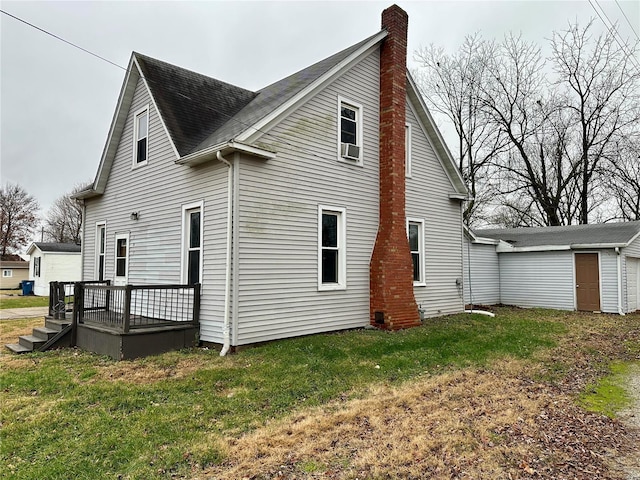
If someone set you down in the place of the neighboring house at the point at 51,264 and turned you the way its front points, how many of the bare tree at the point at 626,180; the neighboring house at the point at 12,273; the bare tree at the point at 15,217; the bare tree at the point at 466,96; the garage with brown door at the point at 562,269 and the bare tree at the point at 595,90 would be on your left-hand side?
4

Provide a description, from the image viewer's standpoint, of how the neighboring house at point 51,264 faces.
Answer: facing the viewer and to the left of the viewer

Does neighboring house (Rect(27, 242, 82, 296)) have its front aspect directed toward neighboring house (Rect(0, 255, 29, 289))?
no

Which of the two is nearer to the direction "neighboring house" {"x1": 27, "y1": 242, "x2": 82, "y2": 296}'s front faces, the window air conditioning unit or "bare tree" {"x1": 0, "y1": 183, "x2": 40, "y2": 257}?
the window air conditioning unit

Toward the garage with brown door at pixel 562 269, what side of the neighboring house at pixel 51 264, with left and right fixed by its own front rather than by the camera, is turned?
left

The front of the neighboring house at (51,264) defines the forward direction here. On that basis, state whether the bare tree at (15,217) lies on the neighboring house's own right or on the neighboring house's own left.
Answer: on the neighboring house's own right

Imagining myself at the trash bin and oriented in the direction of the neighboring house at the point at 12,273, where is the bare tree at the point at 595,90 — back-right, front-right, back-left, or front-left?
back-right

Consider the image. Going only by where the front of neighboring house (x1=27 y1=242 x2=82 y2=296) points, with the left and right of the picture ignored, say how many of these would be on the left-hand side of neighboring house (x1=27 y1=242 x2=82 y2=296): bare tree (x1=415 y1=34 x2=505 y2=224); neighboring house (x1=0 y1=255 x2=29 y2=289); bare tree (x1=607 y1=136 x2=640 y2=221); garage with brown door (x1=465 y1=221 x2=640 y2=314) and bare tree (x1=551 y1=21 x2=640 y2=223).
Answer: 4

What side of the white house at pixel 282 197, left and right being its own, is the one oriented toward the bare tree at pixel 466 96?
back

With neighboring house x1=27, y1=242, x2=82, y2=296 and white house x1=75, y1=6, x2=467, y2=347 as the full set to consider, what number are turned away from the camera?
0

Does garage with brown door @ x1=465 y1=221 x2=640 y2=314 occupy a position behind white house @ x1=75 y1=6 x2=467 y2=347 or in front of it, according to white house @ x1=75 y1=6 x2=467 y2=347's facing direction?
behind
